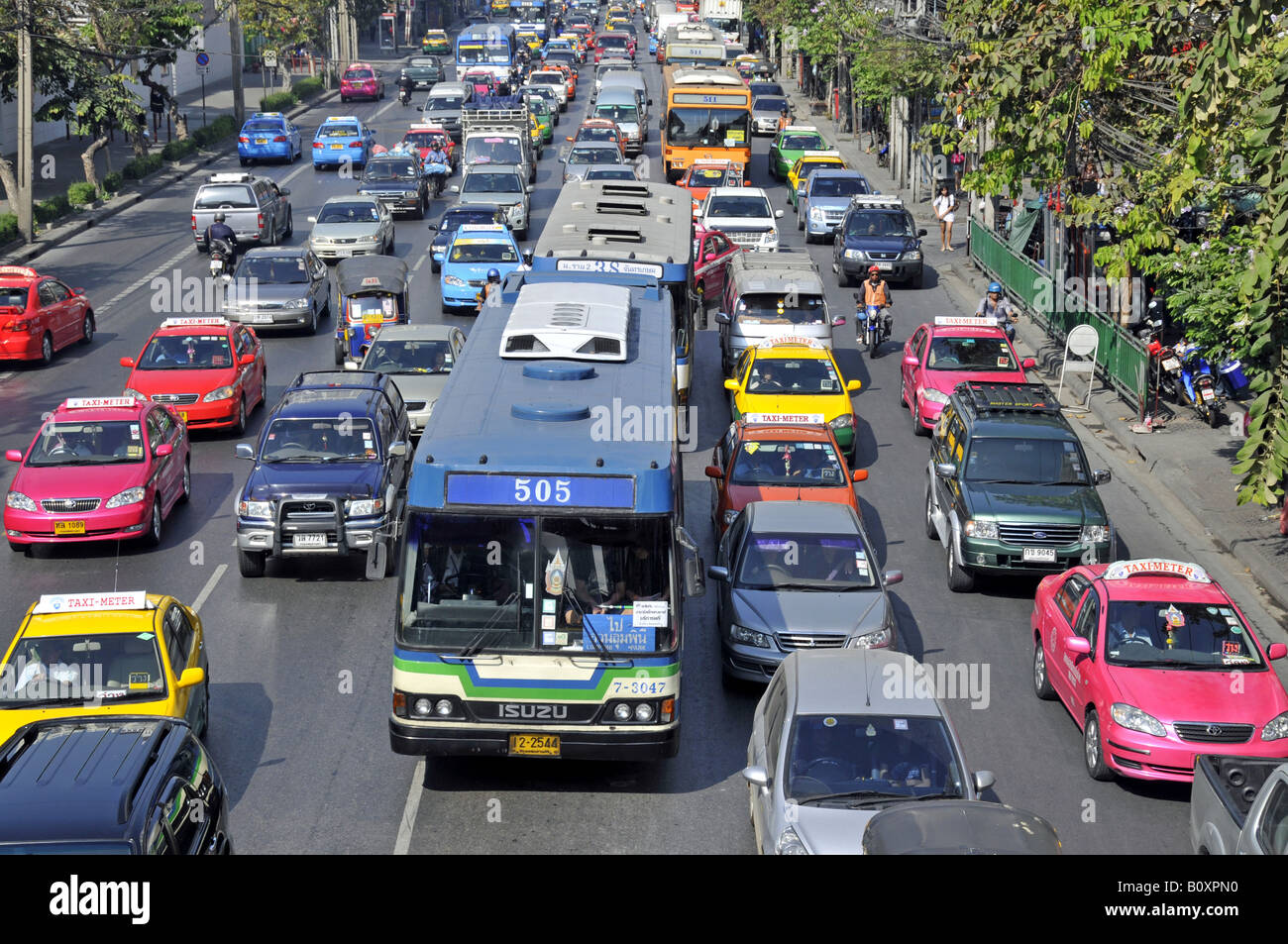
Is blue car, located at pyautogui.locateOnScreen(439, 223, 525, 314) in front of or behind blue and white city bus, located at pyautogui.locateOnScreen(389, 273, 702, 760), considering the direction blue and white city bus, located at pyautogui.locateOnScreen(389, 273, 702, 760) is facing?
behind

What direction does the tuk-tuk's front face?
toward the camera

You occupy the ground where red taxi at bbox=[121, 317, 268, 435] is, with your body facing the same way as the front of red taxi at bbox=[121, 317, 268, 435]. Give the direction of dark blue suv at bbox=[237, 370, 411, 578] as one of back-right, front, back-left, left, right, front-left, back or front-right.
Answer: front

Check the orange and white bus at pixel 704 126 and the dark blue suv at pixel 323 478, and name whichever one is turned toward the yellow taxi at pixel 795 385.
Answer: the orange and white bus

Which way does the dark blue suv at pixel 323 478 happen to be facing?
toward the camera

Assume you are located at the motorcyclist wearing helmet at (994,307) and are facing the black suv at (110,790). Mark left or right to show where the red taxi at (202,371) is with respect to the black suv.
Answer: right

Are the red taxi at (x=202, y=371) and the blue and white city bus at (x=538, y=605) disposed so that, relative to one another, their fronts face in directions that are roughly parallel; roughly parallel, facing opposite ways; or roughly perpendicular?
roughly parallel

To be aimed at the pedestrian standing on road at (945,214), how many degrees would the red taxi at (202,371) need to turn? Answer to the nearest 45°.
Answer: approximately 135° to its left

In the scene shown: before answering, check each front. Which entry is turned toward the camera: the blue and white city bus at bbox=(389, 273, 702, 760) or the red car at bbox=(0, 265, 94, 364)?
the blue and white city bus

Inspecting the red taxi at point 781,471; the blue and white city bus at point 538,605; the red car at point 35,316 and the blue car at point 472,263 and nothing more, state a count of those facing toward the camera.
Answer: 3

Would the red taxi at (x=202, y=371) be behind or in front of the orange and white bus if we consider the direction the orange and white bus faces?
in front

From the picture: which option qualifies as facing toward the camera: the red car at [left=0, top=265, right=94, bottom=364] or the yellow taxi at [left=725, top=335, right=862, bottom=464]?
the yellow taxi

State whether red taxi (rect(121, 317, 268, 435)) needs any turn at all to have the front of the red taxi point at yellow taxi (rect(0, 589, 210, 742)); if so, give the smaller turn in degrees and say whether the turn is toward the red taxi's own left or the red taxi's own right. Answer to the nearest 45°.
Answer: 0° — it already faces it

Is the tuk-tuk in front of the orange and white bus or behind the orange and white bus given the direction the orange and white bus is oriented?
in front

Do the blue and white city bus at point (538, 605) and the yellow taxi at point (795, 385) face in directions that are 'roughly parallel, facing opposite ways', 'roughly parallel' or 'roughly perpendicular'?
roughly parallel
